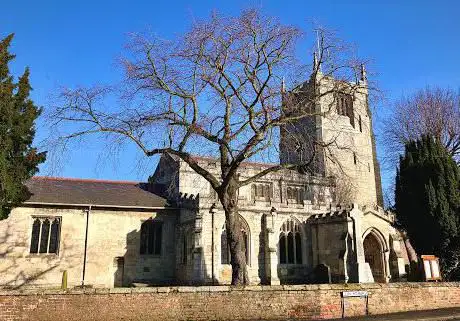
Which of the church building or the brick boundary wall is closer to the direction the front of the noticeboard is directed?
the brick boundary wall

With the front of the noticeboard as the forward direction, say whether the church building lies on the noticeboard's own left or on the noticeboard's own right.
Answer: on the noticeboard's own right

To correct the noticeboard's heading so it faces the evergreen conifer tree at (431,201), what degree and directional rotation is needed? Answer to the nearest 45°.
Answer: approximately 180°

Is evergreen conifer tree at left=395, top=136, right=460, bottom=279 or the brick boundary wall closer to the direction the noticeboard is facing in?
the brick boundary wall

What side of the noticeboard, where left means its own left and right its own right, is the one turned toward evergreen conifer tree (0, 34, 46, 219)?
right

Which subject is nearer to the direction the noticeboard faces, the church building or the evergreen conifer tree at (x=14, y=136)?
the evergreen conifer tree

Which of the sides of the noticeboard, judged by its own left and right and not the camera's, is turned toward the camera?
front

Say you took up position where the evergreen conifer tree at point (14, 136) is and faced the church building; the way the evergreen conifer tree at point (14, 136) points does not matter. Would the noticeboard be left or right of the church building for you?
right
